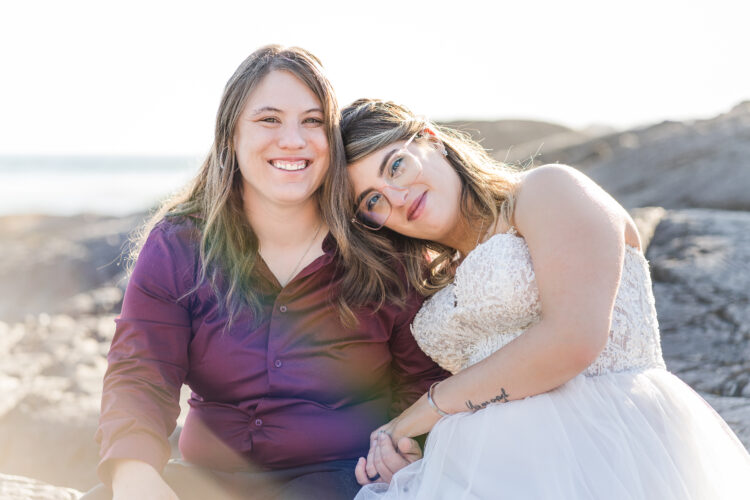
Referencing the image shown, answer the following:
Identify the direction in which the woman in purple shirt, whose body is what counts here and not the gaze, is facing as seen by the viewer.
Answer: toward the camera

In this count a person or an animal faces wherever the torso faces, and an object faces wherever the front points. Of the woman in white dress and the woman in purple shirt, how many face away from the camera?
0

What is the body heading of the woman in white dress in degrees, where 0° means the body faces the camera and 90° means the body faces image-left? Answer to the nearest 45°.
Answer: approximately 45°

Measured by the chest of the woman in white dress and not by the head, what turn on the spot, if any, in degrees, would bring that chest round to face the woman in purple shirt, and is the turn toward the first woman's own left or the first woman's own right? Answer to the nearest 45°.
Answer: approximately 45° to the first woman's own right

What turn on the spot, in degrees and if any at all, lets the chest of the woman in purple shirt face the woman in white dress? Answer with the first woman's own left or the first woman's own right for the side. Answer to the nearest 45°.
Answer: approximately 45° to the first woman's own left

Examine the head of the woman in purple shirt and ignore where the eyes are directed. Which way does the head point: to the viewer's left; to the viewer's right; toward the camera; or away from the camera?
toward the camera
